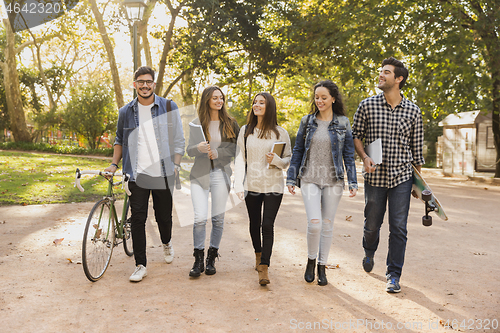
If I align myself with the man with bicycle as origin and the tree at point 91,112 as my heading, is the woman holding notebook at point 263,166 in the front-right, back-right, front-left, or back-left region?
back-right

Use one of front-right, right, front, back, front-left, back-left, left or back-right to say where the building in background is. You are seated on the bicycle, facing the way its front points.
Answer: back

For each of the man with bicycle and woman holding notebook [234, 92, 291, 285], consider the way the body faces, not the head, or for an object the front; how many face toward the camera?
2

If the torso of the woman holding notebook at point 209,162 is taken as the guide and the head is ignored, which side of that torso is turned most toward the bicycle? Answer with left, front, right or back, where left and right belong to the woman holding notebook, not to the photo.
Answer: right

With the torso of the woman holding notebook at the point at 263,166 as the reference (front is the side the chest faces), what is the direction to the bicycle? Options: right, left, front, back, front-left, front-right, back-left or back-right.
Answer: right

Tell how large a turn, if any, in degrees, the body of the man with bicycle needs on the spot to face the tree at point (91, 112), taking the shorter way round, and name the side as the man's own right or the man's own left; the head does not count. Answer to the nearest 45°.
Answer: approximately 180°

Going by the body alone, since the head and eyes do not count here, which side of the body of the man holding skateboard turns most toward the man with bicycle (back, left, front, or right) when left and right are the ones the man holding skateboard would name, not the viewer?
right

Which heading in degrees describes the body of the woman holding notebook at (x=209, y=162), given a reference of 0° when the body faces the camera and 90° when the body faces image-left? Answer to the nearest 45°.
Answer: approximately 0°

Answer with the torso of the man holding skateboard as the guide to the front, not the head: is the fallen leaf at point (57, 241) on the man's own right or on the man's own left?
on the man's own right

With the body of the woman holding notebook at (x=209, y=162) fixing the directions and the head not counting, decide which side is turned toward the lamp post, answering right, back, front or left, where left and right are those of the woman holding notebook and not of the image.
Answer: back

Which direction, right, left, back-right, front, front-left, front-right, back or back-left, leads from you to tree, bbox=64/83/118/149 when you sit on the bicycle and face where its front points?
back-right
